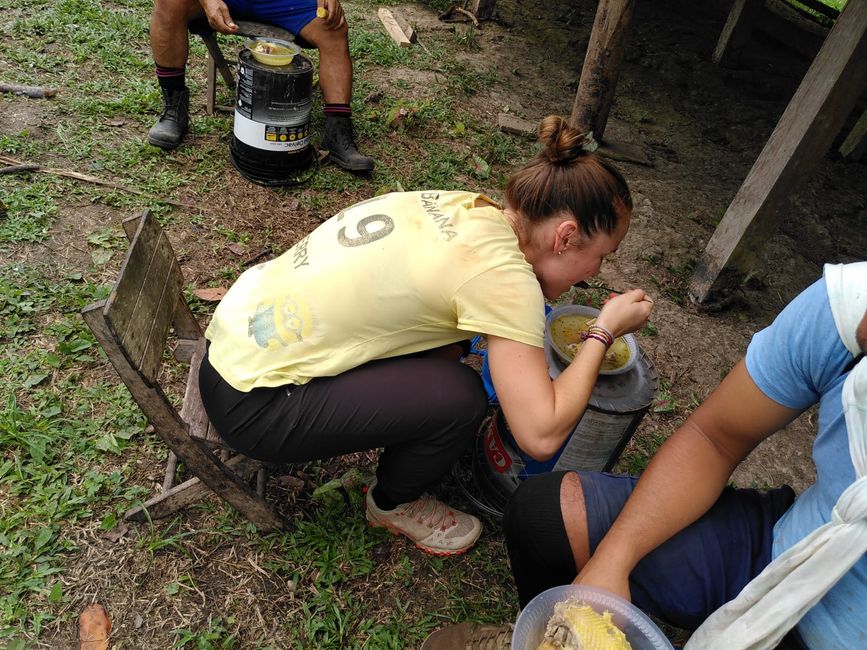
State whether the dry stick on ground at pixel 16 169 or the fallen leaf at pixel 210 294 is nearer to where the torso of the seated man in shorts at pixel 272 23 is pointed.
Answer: the fallen leaf

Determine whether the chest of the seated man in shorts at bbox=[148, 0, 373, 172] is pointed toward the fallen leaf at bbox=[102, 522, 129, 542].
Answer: yes

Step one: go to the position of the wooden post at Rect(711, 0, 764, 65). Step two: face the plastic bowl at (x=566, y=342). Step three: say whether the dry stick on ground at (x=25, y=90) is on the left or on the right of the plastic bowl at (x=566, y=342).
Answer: right

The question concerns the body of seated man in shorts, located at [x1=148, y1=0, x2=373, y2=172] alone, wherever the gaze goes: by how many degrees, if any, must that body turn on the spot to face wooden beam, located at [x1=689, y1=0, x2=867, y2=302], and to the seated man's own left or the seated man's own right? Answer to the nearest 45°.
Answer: approximately 45° to the seated man's own left

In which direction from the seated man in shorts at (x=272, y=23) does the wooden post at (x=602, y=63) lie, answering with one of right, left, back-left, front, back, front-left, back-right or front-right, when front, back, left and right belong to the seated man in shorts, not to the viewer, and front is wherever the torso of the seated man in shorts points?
left

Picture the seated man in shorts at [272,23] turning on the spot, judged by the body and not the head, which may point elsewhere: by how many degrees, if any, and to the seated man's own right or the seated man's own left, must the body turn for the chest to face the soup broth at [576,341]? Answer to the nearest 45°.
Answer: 0° — they already face it

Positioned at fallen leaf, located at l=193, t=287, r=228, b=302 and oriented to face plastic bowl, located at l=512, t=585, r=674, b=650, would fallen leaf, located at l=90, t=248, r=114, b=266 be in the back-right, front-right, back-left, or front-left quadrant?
back-right

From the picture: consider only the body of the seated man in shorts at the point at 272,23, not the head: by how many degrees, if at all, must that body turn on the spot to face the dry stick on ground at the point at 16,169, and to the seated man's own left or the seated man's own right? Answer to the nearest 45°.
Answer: approximately 45° to the seated man's own right

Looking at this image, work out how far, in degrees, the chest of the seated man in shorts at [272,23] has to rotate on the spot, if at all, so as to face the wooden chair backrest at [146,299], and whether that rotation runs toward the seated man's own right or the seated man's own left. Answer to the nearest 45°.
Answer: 0° — they already face it

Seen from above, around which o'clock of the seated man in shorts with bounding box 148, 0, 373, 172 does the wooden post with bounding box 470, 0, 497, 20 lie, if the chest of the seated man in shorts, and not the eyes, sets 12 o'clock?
The wooden post is roughly at 7 o'clock from the seated man in shorts.

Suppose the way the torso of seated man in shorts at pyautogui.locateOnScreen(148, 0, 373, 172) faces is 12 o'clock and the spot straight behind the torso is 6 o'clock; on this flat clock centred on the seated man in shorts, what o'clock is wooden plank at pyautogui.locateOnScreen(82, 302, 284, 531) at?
The wooden plank is roughly at 12 o'clock from the seated man in shorts.

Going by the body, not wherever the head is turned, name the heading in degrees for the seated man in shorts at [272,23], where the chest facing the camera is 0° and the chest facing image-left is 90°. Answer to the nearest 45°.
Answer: approximately 0°

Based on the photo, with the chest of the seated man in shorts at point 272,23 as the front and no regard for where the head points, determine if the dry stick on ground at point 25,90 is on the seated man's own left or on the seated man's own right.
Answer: on the seated man's own right
